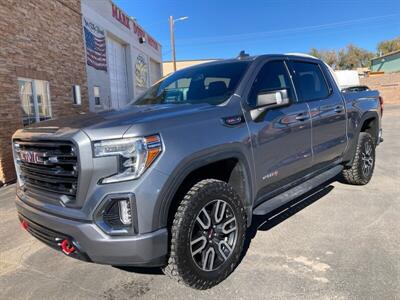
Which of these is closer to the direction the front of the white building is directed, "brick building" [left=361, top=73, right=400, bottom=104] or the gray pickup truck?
the gray pickup truck

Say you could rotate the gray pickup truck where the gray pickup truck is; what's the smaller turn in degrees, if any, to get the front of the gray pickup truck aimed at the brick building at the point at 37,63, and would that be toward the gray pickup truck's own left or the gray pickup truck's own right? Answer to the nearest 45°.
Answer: approximately 90° to the gray pickup truck's own right

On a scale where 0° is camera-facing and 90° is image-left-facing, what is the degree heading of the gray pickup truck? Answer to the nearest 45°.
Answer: approximately 45°

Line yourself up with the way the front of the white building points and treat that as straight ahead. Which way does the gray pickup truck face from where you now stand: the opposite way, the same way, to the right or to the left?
to the right

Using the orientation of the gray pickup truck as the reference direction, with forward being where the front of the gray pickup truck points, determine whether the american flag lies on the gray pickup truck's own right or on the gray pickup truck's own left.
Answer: on the gray pickup truck's own right

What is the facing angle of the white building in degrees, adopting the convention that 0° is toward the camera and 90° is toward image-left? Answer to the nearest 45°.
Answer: approximately 315°

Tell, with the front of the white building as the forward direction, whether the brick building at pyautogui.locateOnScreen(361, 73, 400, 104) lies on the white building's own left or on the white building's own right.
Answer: on the white building's own left
